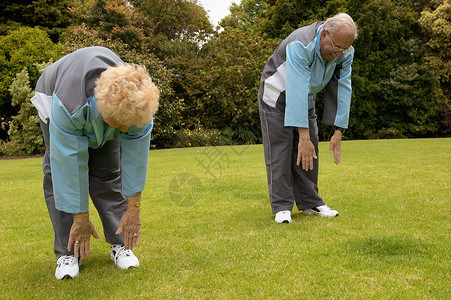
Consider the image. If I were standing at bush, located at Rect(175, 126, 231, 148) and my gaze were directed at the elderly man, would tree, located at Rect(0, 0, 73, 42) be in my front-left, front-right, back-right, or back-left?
back-right

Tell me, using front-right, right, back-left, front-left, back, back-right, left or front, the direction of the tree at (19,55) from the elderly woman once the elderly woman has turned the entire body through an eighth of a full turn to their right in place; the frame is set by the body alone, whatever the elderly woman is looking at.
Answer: back

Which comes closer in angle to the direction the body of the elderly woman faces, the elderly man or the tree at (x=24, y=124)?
the elderly man

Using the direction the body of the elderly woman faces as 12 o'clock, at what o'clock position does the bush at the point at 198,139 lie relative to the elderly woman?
The bush is roughly at 8 o'clock from the elderly woman.

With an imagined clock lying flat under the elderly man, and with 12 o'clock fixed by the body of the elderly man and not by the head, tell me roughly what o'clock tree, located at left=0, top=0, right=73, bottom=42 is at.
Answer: The tree is roughly at 6 o'clock from the elderly man.

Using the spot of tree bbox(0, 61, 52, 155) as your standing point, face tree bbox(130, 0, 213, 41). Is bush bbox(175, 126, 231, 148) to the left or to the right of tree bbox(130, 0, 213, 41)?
right

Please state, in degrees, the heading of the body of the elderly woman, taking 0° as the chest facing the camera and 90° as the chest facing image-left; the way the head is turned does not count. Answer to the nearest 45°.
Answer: approximately 315°

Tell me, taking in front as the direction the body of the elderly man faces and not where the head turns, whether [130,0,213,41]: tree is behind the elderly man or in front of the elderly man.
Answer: behind

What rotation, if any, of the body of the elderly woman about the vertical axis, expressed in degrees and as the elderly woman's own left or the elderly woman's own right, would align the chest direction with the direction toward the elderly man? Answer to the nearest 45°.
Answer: approximately 90° to the elderly woman's own left

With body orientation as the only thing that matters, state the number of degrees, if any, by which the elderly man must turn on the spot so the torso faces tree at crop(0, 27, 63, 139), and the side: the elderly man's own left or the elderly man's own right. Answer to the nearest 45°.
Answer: approximately 180°
